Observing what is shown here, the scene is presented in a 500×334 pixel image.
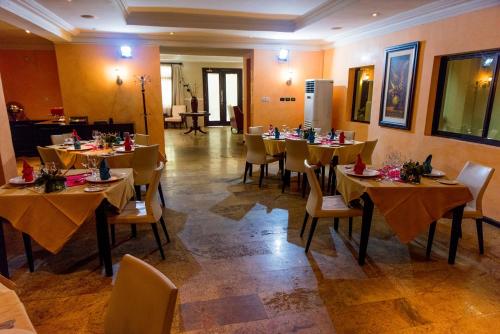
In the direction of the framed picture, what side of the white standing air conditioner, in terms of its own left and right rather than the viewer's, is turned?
left

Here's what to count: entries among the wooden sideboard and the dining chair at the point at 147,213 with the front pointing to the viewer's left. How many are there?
1

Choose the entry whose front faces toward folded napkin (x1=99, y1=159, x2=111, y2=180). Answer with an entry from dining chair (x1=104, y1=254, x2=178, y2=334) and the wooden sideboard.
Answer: the wooden sideboard

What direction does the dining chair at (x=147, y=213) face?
to the viewer's left

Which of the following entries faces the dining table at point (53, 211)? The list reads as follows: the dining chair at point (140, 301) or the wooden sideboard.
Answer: the wooden sideboard
